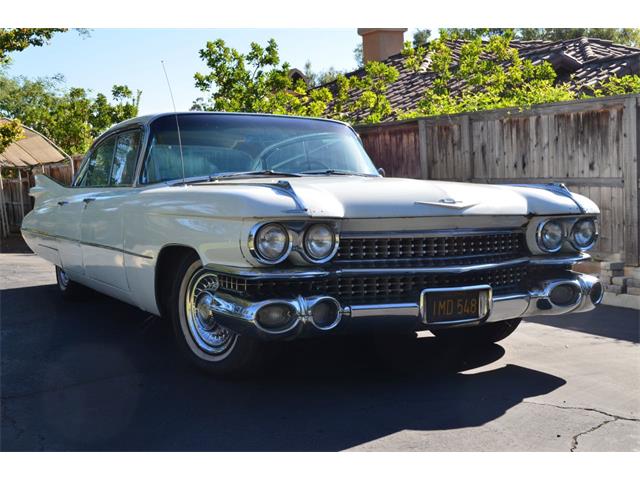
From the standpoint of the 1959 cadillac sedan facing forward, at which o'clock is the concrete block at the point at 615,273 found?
The concrete block is roughly at 9 o'clock from the 1959 cadillac sedan.

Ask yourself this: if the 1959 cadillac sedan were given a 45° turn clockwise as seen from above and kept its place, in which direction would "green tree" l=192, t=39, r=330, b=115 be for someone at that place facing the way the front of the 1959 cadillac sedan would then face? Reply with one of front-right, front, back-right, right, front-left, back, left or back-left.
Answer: back

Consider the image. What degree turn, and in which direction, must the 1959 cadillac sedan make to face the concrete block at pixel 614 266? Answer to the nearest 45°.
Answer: approximately 90° to its left

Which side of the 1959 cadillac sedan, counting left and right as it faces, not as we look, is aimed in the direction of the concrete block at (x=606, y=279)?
left

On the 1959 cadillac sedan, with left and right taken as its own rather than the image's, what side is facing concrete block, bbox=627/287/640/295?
left

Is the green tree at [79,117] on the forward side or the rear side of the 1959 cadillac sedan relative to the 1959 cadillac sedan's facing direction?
on the rear side

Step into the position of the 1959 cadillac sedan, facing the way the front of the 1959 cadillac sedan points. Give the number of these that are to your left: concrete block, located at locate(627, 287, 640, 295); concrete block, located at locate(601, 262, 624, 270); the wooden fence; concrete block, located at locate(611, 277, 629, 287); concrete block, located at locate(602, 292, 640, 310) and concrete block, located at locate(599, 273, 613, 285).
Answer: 6

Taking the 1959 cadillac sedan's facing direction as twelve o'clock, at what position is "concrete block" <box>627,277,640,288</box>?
The concrete block is roughly at 9 o'clock from the 1959 cadillac sedan.

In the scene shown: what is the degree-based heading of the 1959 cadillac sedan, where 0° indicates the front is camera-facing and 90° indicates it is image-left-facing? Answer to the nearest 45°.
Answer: approximately 315°

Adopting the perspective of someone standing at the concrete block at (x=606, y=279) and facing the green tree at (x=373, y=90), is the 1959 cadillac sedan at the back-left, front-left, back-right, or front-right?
back-left

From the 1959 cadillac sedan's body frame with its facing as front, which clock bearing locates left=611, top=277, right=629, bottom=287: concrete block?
The concrete block is roughly at 9 o'clock from the 1959 cadillac sedan.
